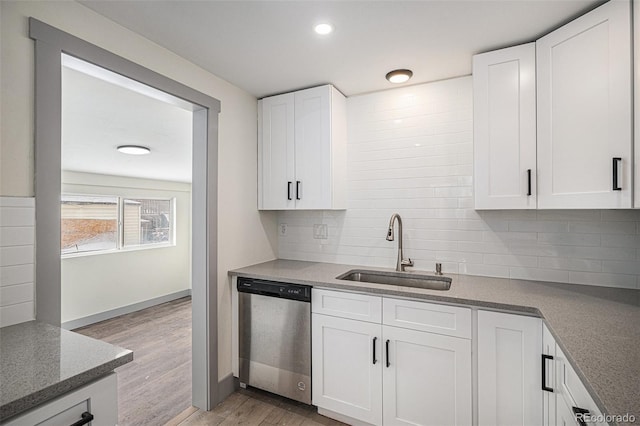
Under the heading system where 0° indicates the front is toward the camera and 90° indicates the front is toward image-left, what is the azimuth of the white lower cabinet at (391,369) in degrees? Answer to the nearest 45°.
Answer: approximately 45°

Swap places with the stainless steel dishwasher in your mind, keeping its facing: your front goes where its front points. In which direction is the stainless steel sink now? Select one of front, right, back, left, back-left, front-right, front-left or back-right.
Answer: back-left

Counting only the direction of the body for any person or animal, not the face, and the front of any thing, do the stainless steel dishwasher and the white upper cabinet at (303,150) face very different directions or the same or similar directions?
same or similar directions

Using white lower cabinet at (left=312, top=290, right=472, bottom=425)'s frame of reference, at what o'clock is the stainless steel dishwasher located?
The stainless steel dishwasher is roughly at 2 o'clock from the white lower cabinet.

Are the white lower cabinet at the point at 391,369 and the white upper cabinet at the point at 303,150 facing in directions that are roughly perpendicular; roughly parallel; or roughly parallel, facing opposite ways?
roughly parallel

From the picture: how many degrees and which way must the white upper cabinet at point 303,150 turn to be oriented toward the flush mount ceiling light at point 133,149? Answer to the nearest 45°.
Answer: approximately 90° to its right

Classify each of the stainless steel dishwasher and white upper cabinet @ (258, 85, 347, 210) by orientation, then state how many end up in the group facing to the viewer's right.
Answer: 0

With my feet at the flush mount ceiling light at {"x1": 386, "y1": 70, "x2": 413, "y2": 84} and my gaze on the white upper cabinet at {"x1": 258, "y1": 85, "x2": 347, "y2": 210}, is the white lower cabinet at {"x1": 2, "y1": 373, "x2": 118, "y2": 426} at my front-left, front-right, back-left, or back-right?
front-left

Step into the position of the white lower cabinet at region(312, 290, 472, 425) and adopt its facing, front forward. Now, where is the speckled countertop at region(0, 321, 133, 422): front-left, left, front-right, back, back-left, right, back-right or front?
front

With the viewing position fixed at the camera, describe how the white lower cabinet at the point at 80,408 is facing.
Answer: facing the viewer and to the right of the viewer

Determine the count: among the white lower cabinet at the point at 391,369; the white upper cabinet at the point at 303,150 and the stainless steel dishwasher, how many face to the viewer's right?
0

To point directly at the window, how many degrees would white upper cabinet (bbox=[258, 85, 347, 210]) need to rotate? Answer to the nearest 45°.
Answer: approximately 90° to its right

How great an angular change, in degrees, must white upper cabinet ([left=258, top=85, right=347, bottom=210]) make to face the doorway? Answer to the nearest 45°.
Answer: approximately 90° to its right

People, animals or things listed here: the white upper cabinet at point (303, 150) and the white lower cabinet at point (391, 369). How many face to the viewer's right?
0

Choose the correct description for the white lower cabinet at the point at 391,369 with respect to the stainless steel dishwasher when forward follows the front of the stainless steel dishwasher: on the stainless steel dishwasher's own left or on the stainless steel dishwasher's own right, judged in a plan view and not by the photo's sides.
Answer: on the stainless steel dishwasher's own left
